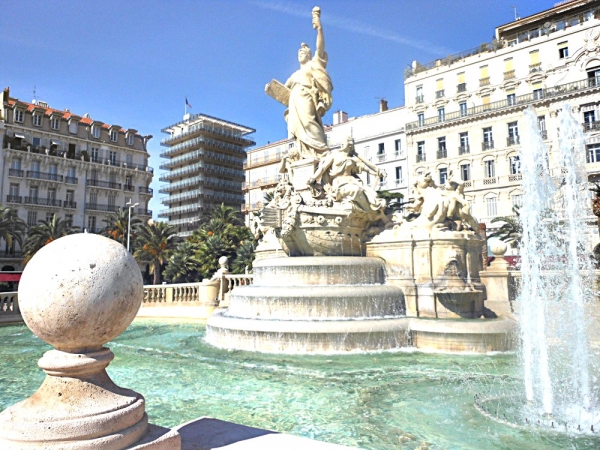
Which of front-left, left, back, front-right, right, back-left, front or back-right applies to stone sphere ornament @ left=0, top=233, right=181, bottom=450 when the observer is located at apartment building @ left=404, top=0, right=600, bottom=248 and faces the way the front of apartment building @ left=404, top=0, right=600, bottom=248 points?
front-left

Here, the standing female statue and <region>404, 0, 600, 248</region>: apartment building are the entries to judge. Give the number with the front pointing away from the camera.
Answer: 0

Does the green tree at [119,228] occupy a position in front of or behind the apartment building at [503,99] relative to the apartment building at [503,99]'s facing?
in front

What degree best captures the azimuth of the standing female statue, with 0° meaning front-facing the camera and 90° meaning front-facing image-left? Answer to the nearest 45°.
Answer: approximately 45°

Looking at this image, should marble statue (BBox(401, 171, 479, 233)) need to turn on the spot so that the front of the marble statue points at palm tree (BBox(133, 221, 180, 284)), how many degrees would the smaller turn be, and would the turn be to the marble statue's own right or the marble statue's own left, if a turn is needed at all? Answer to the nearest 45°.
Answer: approximately 135° to the marble statue's own right

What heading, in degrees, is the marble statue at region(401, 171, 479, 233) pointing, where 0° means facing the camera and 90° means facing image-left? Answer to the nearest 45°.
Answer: approximately 0°

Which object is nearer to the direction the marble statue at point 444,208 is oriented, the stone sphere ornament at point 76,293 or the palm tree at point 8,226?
the stone sphere ornament

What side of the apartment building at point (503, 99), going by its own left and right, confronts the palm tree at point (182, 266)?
front

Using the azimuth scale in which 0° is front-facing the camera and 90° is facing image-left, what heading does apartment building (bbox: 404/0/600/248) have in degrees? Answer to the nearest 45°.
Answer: approximately 45°
